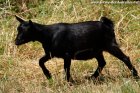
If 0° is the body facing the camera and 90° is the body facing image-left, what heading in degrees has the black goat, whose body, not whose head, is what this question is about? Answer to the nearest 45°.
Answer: approximately 90°
